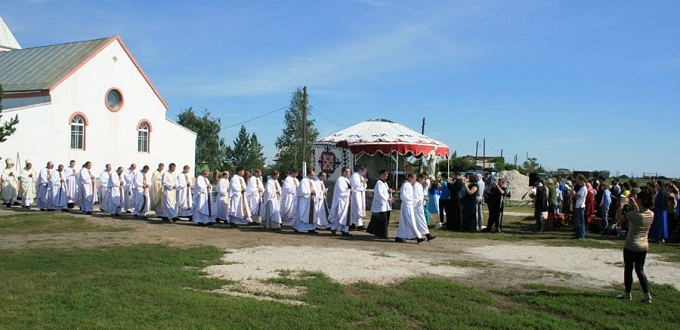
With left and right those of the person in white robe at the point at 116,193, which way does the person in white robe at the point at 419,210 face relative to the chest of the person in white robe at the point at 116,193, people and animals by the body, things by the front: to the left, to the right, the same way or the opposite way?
the same way

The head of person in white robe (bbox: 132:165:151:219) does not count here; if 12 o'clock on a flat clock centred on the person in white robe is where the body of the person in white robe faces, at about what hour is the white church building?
The white church building is roughly at 7 o'clock from the person in white robe.

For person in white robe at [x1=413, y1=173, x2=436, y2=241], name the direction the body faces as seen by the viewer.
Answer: to the viewer's right

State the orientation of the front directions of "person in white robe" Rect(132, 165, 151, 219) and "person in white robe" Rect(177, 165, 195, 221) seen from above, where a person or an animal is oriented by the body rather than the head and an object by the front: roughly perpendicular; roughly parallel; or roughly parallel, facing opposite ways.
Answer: roughly parallel

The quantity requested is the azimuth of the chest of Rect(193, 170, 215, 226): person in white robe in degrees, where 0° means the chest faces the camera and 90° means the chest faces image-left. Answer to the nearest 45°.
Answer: approximately 315°

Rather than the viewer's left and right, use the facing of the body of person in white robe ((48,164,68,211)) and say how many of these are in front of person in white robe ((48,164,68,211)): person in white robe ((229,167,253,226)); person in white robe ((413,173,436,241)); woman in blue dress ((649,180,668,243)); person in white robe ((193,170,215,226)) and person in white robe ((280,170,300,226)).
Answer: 5

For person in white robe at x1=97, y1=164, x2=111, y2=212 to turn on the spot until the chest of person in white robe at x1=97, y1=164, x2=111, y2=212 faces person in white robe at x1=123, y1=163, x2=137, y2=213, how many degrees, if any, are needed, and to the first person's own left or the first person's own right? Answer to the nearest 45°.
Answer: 0° — they already face them

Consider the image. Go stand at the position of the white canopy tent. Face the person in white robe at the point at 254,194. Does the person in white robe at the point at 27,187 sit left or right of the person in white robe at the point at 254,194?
right

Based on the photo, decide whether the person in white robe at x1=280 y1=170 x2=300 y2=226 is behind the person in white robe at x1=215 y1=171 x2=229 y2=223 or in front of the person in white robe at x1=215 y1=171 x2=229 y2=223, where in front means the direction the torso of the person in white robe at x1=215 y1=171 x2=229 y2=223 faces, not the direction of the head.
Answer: in front

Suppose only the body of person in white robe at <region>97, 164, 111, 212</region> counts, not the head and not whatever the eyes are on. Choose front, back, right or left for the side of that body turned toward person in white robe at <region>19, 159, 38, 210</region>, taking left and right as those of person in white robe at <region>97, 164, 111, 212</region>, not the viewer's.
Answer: back

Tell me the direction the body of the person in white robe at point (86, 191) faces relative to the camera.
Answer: to the viewer's right

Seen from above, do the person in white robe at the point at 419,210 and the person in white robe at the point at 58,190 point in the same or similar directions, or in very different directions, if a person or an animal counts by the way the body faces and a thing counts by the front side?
same or similar directions

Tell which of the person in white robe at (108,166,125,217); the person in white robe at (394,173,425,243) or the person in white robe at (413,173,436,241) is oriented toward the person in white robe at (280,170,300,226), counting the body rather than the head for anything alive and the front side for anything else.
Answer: the person in white robe at (108,166,125,217)

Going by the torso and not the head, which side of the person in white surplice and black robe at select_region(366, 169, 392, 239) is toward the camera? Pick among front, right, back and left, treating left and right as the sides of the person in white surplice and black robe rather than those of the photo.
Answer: right

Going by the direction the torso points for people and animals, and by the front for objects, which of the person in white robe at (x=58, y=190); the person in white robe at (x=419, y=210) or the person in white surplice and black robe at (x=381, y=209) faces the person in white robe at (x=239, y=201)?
the person in white robe at (x=58, y=190)

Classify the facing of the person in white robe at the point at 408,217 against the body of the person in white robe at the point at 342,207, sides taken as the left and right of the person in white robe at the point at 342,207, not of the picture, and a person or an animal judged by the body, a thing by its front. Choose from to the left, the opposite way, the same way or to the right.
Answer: the same way

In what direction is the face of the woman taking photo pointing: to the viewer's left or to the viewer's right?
to the viewer's left

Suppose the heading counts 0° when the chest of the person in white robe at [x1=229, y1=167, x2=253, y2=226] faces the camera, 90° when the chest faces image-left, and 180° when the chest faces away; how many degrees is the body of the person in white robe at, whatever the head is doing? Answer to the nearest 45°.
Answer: approximately 315°

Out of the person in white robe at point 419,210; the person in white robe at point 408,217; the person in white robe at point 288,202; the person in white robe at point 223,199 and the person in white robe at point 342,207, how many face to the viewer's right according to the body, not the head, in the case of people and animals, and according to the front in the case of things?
5

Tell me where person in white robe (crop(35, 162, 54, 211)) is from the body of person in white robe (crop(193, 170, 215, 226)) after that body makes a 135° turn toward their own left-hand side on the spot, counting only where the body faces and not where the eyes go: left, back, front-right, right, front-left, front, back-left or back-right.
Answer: front-left

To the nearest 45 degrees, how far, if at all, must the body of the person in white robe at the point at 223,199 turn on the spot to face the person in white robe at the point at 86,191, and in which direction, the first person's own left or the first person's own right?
approximately 135° to the first person's own left
